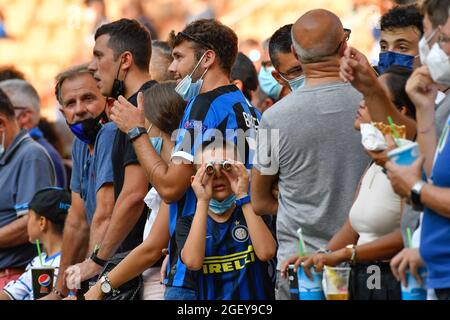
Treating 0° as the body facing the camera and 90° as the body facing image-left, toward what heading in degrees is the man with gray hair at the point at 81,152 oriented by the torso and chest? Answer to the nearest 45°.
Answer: approximately 45°

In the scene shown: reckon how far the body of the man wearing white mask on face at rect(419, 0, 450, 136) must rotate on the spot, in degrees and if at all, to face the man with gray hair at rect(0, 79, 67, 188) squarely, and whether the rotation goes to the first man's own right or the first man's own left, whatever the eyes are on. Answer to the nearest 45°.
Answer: approximately 45° to the first man's own right
